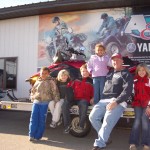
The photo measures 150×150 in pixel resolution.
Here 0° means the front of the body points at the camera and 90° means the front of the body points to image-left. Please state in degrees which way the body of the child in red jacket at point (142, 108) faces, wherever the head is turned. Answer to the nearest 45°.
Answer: approximately 0°

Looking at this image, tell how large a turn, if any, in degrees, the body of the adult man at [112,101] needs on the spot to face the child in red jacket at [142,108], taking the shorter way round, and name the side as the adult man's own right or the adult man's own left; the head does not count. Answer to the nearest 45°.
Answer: approximately 135° to the adult man's own left

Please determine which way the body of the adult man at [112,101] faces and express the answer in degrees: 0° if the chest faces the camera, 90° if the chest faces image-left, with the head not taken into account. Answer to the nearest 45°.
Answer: approximately 45°

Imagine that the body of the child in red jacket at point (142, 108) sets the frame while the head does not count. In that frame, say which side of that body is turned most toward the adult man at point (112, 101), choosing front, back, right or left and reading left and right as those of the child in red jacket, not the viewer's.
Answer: right

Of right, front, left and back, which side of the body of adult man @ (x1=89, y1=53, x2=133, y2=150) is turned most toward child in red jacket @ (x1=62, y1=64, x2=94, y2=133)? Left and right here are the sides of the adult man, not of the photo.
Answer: right
